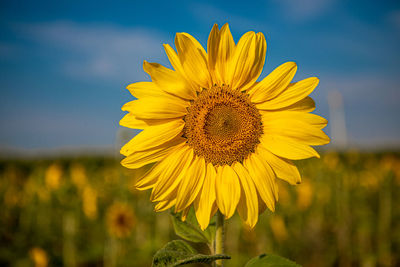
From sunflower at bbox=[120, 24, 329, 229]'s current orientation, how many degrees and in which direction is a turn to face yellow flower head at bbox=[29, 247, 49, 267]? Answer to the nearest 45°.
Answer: approximately 135° to its right

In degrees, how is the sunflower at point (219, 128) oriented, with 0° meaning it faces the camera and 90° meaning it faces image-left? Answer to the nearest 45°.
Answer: approximately 0°

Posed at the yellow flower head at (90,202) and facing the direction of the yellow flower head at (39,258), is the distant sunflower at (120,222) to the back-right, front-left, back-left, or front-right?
front-left

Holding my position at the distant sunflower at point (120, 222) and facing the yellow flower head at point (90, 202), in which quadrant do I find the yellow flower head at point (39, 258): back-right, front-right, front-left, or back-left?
back-left

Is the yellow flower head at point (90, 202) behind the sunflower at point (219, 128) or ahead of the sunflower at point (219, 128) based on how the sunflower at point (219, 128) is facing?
behind

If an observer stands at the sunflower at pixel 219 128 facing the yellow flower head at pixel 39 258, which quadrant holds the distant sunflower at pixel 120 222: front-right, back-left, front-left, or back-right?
front-right

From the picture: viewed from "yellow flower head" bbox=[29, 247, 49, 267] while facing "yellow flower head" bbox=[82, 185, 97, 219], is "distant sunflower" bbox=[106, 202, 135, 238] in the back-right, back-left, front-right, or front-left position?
front-right

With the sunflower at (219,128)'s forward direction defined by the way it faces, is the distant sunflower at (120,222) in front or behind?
behind
